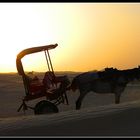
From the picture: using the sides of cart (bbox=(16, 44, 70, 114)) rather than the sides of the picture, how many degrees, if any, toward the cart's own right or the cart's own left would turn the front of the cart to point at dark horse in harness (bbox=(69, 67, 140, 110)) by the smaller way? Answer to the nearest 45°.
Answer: approximately 45° to the cart's own left

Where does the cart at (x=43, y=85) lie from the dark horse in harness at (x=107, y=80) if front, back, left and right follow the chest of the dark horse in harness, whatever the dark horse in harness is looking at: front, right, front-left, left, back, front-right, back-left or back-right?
back-right

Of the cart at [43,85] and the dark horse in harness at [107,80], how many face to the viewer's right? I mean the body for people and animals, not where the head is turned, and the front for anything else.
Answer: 2

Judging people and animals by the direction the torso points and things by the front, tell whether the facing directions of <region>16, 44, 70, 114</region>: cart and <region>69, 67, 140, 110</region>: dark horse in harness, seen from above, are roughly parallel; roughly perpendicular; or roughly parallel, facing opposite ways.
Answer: roughly parallel

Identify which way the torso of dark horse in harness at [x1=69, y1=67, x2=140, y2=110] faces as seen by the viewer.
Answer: to the viewer's right

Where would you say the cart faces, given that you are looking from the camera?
facing to the right of the viewer
